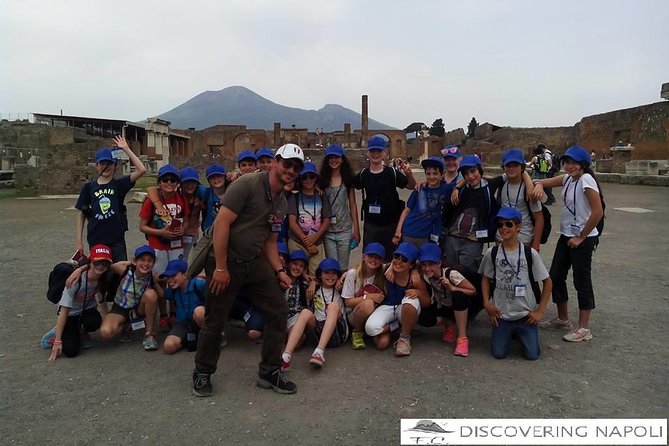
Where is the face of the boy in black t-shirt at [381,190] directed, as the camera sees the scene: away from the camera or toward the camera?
toward the camera

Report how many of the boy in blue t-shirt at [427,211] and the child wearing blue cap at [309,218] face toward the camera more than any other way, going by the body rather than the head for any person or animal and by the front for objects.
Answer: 2

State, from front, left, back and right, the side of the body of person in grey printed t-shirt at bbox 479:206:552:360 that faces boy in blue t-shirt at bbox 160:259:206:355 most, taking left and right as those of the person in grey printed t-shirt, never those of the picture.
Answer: right

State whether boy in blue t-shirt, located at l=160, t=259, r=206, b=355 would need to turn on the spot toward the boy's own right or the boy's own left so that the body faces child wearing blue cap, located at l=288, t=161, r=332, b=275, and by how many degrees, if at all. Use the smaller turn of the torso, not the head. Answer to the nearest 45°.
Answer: approximately 135° to the boy's own left

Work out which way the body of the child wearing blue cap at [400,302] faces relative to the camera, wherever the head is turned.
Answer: toward the camera

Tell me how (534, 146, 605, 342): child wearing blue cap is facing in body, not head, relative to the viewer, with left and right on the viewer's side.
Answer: facing the viewer and to the left of the viewer

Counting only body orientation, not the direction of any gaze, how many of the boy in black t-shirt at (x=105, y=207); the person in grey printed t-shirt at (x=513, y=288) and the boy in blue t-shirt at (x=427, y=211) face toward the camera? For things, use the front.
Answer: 3

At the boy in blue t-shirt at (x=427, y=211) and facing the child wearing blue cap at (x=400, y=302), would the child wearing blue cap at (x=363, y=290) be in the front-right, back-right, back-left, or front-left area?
front-right

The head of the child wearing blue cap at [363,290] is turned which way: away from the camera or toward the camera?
toward the camera

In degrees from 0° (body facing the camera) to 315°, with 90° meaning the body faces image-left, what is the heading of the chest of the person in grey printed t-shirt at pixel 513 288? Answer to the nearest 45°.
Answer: approximately 0°

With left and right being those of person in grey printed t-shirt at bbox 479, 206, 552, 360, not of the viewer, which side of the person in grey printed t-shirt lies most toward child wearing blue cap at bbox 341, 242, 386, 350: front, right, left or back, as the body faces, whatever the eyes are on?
right

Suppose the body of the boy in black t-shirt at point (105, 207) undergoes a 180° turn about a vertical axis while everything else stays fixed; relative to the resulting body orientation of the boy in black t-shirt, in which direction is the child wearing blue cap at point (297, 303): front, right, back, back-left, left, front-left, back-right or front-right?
back-right

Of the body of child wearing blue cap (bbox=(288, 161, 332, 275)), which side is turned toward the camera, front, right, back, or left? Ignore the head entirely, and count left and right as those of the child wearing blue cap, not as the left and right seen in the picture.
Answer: front
